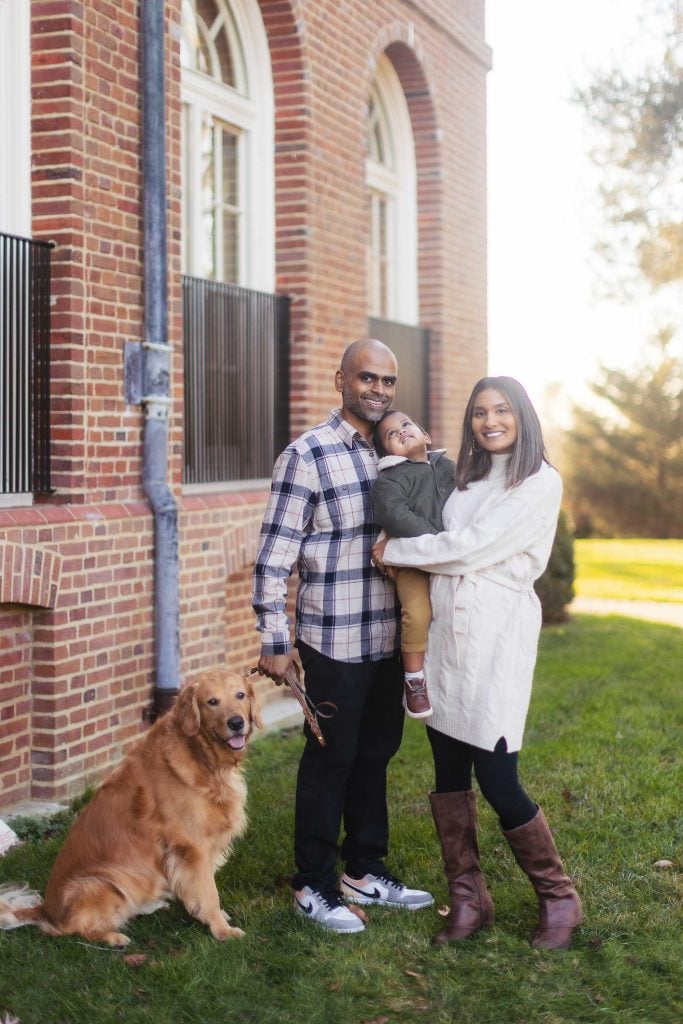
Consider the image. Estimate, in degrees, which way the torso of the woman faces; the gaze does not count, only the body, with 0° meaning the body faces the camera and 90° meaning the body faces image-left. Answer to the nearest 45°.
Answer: approximately 45°

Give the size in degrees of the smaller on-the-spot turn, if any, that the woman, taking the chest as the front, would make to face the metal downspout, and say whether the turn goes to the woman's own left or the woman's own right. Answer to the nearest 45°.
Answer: approximately 90° to the woman's own right

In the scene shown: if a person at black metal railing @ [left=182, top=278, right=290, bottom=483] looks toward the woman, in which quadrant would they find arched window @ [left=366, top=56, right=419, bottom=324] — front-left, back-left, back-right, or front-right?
back-left

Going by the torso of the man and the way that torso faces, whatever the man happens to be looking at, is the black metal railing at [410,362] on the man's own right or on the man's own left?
on the man's own left

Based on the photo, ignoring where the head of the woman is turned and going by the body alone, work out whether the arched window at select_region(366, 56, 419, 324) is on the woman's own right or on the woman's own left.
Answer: on the woman's own right

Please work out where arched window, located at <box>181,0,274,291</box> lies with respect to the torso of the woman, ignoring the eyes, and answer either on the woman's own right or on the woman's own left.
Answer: on the woman's own right

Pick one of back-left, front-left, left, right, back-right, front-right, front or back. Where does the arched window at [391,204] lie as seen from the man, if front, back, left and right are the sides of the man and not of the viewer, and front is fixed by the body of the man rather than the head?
back-left

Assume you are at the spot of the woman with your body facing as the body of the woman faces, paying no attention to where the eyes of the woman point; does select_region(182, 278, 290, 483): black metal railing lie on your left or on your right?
on your right

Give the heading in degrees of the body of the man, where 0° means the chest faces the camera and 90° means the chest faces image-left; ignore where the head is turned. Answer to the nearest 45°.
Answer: approximately 315°
